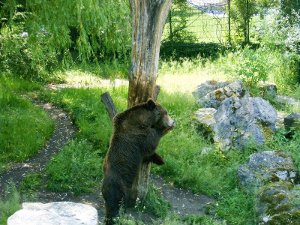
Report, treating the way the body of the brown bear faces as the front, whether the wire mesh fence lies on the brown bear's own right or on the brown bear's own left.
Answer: on the brown bear's own left

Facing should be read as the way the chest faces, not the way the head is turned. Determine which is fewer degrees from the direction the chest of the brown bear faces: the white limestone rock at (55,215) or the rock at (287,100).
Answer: the rock

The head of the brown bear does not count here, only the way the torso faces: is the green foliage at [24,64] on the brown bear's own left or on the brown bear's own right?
on the brown bear's own left

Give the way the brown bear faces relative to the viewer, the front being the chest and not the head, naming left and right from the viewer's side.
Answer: facing to the right of the viewer

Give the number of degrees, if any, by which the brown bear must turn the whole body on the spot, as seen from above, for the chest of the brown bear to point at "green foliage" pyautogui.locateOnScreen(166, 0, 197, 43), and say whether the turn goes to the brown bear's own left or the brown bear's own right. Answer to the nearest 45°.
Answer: approximately 90° to the brown bear's own left
